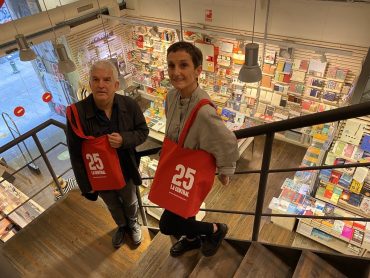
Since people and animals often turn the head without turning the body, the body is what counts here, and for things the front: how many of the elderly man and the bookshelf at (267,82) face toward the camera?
2

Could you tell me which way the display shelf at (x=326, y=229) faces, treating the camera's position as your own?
facing the viewer and to the left of the viewer

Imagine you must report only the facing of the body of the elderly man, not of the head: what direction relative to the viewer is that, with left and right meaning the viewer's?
facing the viewer

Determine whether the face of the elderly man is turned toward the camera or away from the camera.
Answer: toward the camera

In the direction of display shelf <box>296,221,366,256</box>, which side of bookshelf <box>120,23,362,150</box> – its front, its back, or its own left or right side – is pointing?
front

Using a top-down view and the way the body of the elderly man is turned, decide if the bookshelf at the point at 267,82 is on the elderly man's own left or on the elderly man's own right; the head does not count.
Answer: on the elderly man's own left

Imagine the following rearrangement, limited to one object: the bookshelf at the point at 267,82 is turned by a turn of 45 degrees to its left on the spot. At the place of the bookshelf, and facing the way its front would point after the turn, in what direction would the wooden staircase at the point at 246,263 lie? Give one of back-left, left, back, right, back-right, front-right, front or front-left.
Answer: front-right

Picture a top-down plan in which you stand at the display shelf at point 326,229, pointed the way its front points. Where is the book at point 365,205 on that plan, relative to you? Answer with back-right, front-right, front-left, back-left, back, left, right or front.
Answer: back

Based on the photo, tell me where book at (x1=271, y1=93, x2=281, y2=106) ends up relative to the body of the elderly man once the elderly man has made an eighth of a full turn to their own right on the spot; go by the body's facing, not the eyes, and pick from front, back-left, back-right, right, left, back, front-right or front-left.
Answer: back

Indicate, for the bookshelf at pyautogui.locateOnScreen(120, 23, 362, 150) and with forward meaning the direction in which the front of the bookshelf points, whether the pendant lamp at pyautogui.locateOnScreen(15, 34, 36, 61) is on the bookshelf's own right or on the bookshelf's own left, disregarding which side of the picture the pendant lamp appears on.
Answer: on the bookshelf's own right
